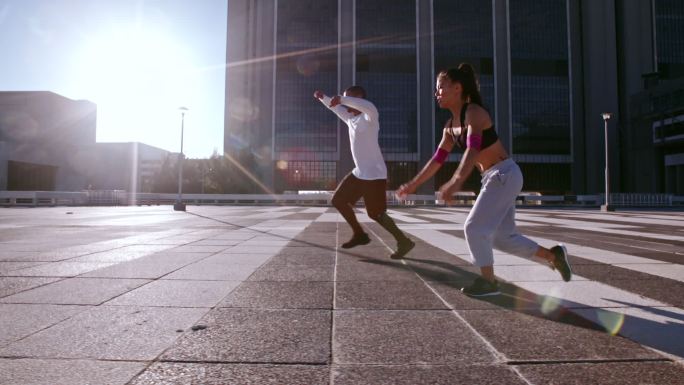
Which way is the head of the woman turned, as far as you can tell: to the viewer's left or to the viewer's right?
to the viewer's left

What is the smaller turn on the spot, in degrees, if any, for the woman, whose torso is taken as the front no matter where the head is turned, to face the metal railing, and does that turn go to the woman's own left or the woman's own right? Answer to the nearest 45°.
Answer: approximately 45° to the woman's own right

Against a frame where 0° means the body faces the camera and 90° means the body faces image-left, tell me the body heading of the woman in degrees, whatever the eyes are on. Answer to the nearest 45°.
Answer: approximately 90°
